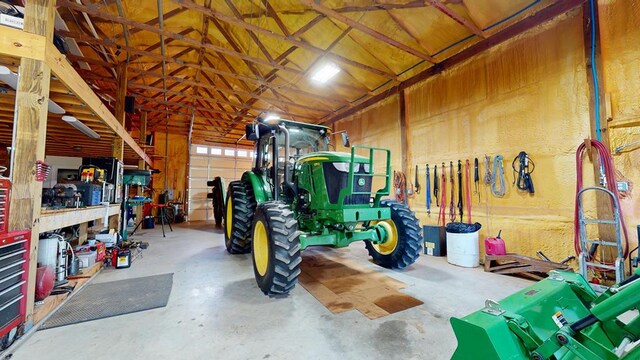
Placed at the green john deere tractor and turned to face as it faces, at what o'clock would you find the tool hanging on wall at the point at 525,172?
The tool hanging on wall is roughly at 10 o'clock from the green john deere tractor.

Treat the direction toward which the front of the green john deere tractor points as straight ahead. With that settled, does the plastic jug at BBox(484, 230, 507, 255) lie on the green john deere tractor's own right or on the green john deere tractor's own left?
on the green john deere tractor's own left

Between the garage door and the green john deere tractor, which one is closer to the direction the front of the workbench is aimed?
the green john deere tractor

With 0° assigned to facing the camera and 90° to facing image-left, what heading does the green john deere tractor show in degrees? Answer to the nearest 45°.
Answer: approximately 315°

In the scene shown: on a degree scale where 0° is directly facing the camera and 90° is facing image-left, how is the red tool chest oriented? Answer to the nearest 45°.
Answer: approximately 315°

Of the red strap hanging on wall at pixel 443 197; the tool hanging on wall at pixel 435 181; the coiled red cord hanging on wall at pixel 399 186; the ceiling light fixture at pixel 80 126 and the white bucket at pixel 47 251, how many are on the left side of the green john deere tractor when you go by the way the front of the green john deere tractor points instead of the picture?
3

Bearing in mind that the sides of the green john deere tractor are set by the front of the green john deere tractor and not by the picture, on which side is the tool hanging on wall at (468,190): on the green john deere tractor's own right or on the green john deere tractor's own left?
on the green john deere tractor's own left
